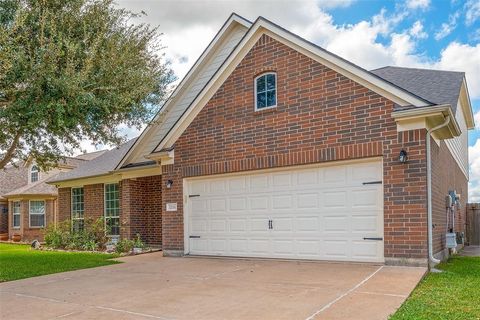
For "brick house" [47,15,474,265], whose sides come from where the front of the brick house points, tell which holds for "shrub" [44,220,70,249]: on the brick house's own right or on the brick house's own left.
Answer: on the brick house's own right

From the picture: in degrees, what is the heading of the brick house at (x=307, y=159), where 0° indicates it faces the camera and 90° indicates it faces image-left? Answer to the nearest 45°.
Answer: approximately 45°

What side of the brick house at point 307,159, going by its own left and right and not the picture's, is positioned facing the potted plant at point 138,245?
right

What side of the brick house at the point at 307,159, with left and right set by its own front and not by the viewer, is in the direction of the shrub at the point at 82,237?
right

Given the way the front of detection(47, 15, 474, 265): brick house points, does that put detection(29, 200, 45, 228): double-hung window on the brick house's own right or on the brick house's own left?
on the brick house's own right

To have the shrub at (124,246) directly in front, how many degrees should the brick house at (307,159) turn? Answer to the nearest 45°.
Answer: approximately 90° to its right
